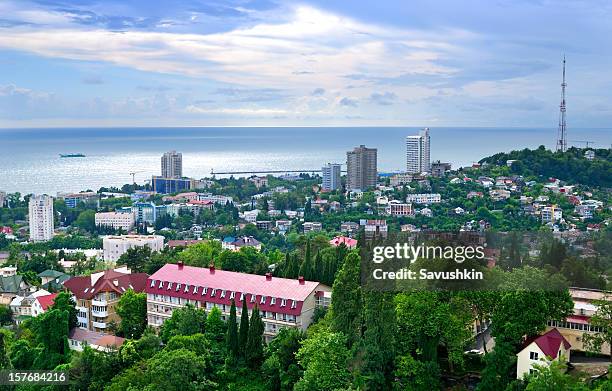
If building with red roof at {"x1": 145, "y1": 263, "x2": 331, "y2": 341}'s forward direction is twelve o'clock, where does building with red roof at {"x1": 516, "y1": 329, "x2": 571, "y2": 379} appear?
building with red roof at {"x1": 516, "y1": 329, "x2": 571, "y2": 379} is roughly at 9 o'clock from building with red roof at {"x1": 145, "y1": 263, "x2": 331, "y2": 341}.

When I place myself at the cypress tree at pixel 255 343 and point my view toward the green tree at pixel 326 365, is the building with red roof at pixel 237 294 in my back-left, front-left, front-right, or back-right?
back-left

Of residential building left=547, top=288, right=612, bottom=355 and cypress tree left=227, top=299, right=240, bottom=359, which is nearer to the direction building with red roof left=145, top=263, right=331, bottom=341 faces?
the cypress tree

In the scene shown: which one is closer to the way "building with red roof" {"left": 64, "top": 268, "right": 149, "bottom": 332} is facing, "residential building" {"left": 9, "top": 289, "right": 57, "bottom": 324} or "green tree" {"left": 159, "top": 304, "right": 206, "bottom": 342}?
the green tree

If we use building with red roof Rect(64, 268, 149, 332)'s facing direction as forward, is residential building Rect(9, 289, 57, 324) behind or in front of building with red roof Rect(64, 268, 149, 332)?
behind

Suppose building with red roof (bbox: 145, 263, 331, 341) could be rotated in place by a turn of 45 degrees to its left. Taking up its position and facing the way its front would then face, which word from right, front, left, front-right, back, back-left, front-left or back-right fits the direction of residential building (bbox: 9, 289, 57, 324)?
back-right

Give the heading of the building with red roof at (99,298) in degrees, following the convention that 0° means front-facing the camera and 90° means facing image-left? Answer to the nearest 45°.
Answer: approximately 0°

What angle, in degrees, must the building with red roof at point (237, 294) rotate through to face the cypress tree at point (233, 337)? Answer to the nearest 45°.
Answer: approximately 45° to its left
